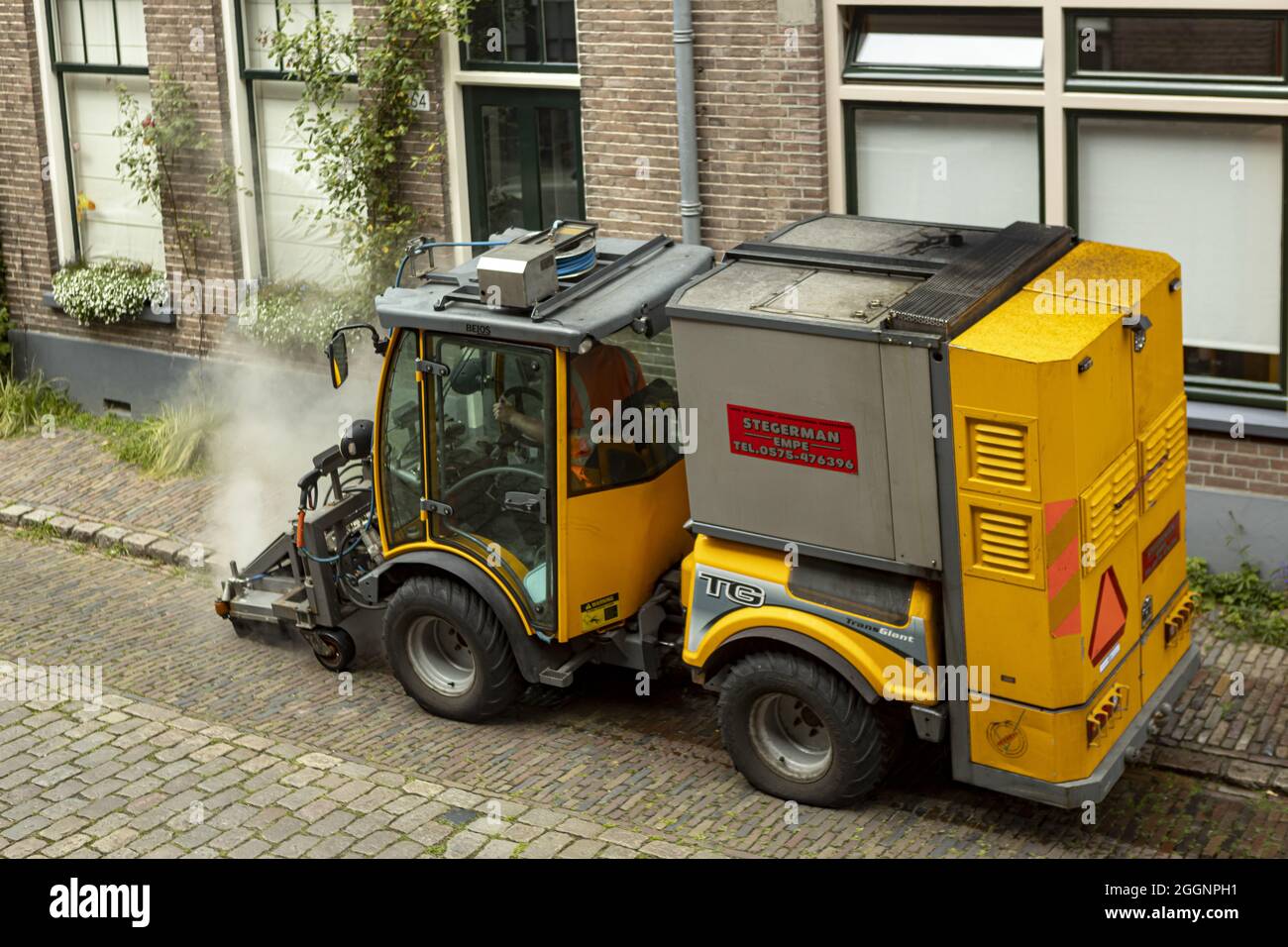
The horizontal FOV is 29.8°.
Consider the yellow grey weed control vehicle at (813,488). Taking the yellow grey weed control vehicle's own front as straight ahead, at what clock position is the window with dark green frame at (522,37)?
The window with dark green frame is roughly at 1 o'clock from the yellow grey weed control vehicle.

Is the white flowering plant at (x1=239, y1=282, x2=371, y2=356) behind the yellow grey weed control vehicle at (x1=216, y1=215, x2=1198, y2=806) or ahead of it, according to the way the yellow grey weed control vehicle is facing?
ahead

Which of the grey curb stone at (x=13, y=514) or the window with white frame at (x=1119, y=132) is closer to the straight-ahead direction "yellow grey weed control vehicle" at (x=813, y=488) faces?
the grey curb stone

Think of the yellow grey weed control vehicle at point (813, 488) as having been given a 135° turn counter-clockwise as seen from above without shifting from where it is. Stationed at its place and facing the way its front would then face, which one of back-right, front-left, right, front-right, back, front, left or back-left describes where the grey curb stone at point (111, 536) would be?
back-right

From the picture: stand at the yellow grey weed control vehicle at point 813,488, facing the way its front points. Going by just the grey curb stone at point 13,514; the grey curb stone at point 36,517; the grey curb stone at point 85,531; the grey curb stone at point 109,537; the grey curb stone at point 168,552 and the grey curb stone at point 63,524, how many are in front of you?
6

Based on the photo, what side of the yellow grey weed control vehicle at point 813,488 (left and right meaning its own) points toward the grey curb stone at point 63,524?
front

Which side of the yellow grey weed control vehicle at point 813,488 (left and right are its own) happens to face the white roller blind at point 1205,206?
right

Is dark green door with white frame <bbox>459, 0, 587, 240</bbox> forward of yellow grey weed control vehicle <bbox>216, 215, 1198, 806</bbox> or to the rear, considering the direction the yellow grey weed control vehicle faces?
forward

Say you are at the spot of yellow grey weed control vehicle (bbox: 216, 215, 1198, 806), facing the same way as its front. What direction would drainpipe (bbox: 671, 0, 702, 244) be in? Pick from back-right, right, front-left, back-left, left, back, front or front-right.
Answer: front-right

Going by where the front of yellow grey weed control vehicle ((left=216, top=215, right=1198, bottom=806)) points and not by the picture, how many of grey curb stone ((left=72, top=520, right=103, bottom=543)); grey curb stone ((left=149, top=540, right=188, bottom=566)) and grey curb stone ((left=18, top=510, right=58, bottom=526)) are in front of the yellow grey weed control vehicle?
3

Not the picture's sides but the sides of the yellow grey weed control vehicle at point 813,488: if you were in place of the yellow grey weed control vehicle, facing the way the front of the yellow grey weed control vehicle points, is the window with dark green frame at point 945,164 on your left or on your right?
on your right

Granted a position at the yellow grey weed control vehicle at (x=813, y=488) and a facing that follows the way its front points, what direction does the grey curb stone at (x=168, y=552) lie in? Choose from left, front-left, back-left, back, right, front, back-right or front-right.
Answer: front

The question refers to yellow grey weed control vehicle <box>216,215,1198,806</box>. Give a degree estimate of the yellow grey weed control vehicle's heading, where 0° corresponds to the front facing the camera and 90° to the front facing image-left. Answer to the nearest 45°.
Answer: approximately 135°

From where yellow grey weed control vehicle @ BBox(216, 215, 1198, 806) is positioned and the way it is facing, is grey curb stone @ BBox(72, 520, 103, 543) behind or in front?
in front

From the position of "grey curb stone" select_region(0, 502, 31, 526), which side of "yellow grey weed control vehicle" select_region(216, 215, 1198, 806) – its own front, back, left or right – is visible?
front

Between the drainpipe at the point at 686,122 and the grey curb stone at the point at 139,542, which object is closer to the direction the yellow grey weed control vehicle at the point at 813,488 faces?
the grey curb stone

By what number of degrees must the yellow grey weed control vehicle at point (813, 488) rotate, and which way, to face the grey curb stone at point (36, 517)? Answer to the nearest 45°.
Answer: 0° — it already faces it

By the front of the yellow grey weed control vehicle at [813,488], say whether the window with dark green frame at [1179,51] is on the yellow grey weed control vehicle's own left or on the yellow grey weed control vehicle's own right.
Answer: on the yellow grey weed control vehicle's own right
